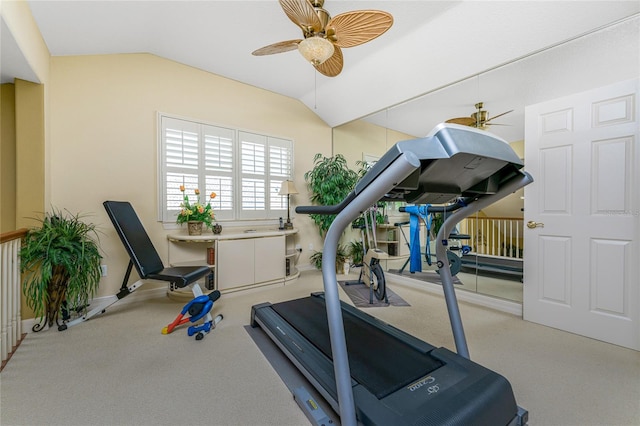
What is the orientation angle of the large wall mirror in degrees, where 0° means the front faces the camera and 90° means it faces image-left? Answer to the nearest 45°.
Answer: approximately 45°

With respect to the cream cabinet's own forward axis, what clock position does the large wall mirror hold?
The large wall mirror is roughly at 10 o'clock from the cream cabinet.

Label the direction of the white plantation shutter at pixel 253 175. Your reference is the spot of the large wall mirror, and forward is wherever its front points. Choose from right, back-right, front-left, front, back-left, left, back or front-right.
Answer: front-right

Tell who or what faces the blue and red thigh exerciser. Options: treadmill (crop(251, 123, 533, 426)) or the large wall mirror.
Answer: the large wall mirror

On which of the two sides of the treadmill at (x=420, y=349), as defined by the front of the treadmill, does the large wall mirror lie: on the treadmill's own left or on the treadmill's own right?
on the treadmill's own left

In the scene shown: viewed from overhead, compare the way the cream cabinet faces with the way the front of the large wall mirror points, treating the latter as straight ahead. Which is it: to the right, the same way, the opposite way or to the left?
to the left

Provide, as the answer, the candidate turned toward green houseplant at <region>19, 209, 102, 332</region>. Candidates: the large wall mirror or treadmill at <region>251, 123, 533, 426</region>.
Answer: the large wall mirror
